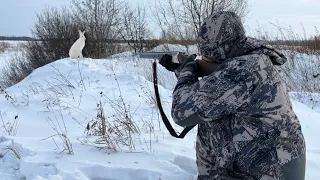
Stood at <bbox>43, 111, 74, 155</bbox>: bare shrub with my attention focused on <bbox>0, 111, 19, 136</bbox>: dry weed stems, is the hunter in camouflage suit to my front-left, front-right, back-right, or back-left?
back-left

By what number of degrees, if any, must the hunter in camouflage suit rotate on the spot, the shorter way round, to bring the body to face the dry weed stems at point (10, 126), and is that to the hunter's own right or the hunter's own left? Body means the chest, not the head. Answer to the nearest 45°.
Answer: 0° — they already face it

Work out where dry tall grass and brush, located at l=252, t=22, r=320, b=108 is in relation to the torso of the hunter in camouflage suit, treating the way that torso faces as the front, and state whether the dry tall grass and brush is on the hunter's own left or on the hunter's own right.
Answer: on the hunter's own right

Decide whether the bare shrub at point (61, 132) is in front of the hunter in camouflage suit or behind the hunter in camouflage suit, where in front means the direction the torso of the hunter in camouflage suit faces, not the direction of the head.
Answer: in front

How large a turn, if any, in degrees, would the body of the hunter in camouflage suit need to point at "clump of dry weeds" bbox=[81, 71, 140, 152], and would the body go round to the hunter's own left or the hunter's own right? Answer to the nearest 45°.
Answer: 0° — they already face it

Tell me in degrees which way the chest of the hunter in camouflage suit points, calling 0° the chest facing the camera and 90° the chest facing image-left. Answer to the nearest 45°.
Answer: approximately 135°
